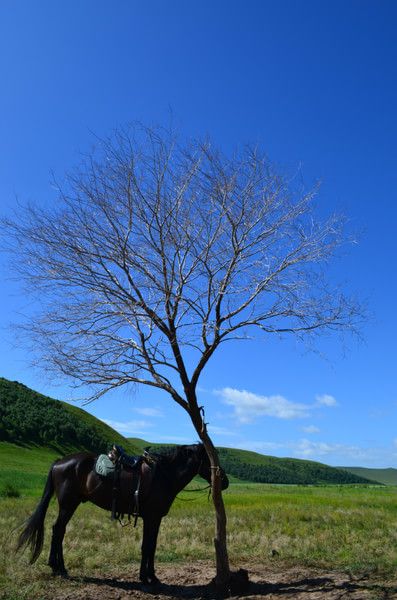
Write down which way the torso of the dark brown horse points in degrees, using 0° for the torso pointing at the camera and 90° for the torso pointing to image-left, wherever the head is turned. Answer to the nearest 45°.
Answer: approximately 270°
